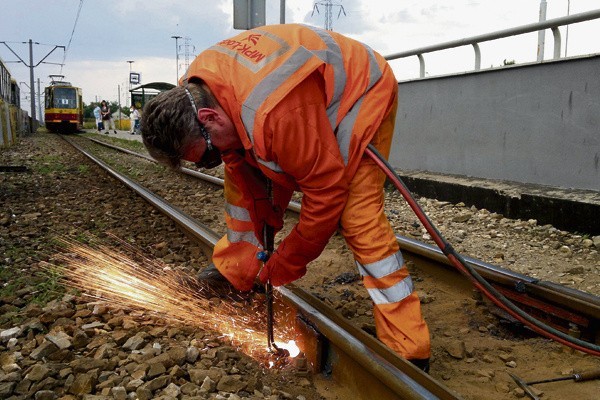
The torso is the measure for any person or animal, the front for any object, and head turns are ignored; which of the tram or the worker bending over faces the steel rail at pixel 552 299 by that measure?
the tram

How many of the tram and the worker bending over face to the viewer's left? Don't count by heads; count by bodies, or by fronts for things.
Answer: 1

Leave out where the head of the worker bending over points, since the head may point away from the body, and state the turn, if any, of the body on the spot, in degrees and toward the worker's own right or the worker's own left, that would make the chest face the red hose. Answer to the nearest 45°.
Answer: approximately 180°

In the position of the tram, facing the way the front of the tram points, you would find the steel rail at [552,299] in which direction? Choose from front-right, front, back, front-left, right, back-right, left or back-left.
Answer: front

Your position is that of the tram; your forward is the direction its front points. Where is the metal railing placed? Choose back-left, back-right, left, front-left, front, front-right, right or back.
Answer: front

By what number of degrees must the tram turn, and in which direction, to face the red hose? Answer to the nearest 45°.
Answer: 0° — it already faces it

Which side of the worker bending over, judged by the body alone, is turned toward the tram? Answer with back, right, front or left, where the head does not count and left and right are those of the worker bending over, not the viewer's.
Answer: right

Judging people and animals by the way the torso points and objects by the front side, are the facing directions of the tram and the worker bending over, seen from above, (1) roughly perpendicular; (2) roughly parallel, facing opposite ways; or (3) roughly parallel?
roughly perpendicular

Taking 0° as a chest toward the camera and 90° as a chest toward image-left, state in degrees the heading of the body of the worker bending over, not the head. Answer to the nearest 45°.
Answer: approximately 90°

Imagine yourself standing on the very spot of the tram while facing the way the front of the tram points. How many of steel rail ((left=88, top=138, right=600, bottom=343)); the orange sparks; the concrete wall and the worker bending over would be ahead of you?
4

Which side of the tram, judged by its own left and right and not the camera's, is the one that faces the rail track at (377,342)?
front

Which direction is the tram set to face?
toward the camera
